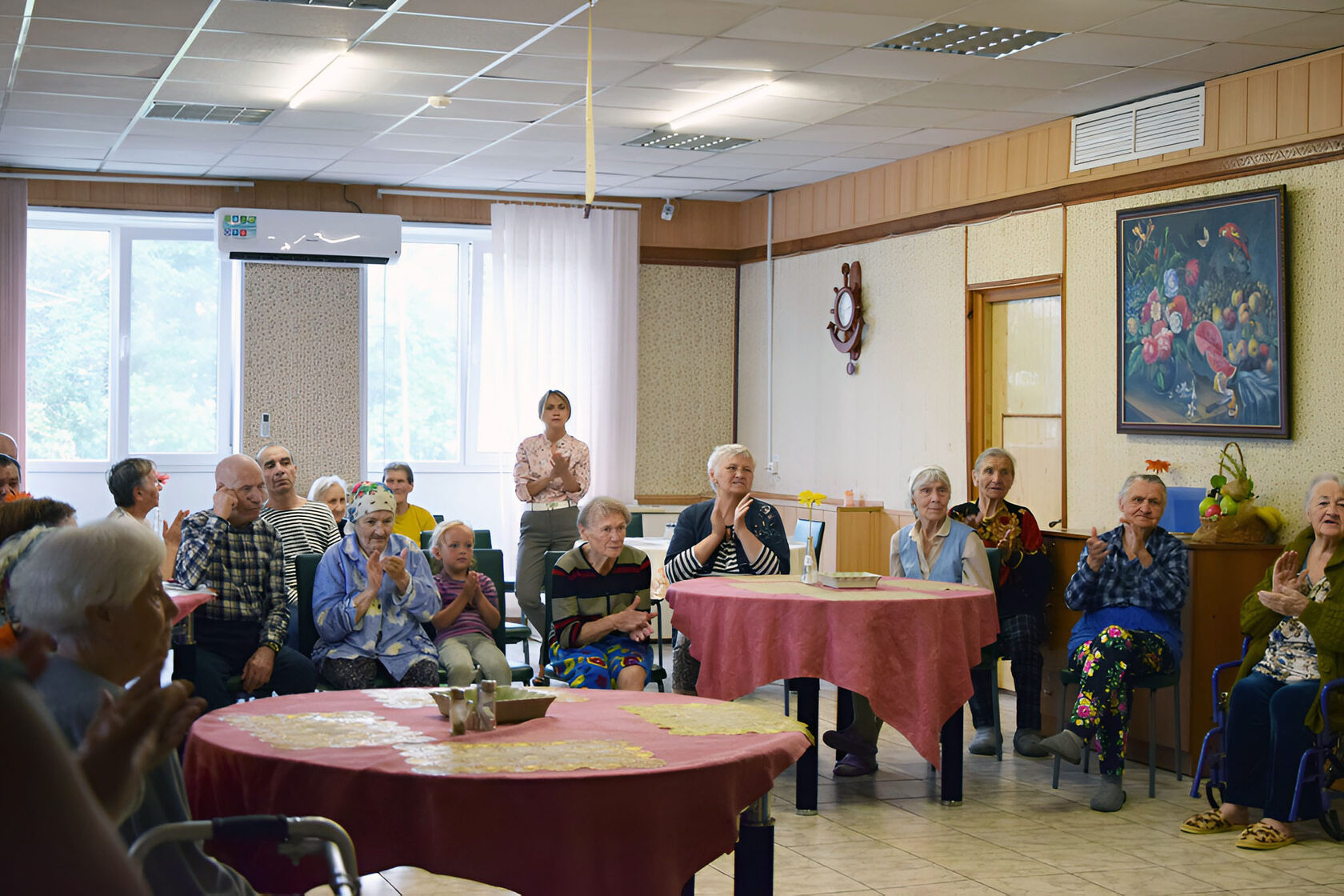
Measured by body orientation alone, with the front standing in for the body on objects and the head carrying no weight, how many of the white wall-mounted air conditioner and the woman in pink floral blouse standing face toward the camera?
2

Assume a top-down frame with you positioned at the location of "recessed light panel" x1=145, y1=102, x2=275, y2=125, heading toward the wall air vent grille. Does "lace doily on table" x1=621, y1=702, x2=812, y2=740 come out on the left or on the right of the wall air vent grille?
right

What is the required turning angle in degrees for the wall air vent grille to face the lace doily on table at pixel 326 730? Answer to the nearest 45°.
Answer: approximately 45° to its left

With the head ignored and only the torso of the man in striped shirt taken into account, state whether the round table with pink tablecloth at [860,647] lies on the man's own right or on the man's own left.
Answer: on the man's own left

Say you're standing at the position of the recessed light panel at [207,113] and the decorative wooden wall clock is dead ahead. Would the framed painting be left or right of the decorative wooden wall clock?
right

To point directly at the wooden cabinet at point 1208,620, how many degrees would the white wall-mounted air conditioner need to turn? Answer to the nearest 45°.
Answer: approximately 45° to its left

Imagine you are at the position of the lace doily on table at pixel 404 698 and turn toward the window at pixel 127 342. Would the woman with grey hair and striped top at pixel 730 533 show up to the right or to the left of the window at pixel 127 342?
right

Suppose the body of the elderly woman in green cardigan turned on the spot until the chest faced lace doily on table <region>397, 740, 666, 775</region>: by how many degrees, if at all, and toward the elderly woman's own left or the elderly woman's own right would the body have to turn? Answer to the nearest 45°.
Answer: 0° — they already face it
